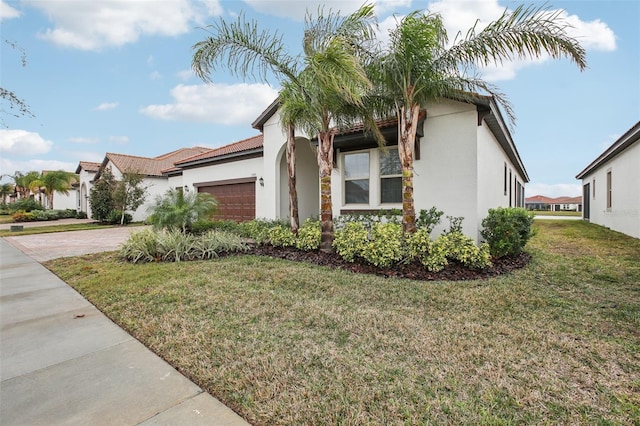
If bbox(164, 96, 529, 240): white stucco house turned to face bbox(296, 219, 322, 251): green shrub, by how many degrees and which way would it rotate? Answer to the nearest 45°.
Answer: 0° — it already faces it

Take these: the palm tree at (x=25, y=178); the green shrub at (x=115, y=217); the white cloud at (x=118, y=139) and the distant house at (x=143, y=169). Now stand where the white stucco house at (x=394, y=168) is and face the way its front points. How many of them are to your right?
4

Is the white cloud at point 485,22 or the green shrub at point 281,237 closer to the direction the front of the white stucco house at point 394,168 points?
the green shrub

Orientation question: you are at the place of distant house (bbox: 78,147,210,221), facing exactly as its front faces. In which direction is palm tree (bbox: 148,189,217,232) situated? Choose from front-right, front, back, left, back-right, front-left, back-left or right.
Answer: front-left

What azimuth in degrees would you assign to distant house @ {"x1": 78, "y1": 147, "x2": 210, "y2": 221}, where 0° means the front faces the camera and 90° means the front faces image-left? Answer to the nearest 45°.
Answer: approximately 45°

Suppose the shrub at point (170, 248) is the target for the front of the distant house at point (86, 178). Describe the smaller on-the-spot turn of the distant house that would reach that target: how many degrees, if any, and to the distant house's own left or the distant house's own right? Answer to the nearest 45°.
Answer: approximately 45° to the distant house's own left

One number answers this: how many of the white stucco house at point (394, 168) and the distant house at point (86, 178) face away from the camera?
0

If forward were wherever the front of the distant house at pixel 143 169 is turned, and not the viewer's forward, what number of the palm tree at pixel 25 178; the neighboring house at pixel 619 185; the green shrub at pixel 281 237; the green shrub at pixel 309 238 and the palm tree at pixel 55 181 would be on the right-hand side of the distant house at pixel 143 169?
2

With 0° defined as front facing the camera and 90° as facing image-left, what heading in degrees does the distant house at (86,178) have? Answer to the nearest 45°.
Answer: approximately 45°

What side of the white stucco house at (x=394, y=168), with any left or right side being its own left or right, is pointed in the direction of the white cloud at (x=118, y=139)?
right

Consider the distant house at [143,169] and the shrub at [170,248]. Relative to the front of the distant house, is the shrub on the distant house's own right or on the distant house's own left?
on the distant house's own left

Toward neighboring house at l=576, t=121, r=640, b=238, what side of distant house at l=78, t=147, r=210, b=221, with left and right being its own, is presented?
left

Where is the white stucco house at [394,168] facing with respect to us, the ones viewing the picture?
facing the viewer and to the left of the viewer

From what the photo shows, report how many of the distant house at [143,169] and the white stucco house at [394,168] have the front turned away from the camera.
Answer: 0
